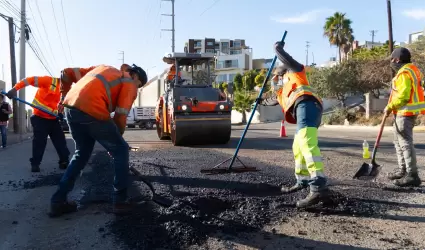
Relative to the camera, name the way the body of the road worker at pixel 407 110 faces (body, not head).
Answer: to the viewer's left

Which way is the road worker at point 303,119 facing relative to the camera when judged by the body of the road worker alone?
to the viewer's left

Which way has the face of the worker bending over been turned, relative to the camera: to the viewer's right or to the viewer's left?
to the viewer's right

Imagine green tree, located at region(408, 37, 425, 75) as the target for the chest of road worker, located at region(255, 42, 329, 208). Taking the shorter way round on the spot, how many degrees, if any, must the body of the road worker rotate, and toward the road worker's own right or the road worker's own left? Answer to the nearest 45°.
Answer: approximately 90° to the road worker's own right

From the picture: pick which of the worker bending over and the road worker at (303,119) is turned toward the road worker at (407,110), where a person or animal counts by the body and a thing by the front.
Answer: the worker bending over

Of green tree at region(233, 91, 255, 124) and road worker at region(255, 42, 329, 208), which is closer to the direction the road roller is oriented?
the road worker

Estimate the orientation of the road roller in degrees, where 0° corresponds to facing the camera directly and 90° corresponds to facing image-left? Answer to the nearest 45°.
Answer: approximately 0°

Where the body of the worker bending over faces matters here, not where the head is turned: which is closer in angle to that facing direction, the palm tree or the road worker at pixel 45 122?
the palm tree

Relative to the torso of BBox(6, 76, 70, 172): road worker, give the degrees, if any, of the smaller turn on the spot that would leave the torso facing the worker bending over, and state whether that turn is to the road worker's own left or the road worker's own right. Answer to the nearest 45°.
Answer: approximately 45° to the road worker's own right

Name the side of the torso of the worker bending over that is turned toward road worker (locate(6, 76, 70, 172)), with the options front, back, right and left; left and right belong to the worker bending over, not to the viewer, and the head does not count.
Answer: left

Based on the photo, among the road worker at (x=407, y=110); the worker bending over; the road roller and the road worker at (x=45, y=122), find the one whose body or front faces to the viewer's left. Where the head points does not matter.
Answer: the road worker at (x=407, y=110)
